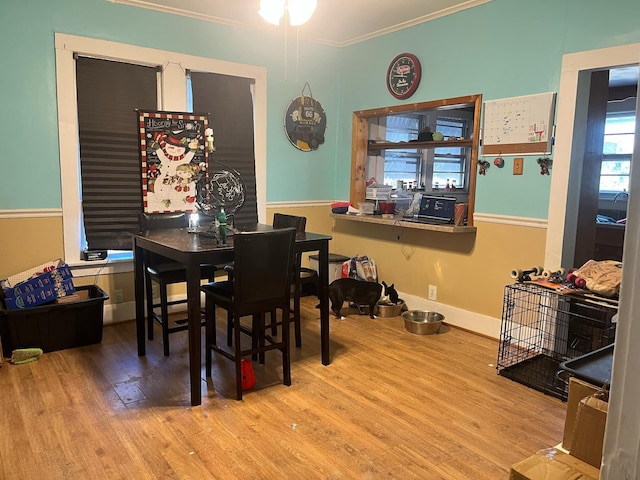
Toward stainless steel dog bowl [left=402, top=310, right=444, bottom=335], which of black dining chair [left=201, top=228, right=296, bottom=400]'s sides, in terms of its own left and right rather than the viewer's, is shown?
right

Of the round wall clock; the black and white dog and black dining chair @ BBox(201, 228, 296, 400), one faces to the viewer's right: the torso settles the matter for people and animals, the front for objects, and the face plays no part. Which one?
the black and white dog

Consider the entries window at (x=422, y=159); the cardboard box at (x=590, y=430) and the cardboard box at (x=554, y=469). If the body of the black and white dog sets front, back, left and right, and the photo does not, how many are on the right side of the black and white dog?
2

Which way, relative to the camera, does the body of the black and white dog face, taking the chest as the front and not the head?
to the viewer's right

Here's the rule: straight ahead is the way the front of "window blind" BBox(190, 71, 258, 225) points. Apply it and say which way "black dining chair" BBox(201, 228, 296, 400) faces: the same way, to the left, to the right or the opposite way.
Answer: the opposite way

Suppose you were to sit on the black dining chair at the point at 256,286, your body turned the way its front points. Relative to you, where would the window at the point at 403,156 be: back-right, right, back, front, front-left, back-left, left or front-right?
right

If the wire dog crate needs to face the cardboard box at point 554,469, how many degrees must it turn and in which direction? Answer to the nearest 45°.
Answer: approximately 45° to its left

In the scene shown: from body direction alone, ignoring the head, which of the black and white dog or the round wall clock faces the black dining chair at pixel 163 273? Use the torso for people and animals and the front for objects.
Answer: the round wall clock

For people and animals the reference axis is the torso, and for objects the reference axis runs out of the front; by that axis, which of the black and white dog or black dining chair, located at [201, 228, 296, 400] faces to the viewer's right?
the black and white dog

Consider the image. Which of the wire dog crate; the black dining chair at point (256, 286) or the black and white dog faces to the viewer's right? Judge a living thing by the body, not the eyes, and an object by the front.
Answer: the black and white dog
